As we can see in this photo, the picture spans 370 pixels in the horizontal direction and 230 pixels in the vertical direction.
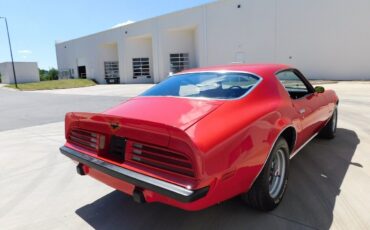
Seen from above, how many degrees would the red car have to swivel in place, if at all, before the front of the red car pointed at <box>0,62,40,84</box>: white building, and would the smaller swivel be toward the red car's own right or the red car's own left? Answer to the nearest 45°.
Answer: approximately 90° to the red car's own left

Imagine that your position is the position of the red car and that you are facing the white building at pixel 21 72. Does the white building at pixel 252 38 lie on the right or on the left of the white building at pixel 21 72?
right

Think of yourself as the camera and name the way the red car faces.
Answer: facing away from the viewer and to the right of the viewer

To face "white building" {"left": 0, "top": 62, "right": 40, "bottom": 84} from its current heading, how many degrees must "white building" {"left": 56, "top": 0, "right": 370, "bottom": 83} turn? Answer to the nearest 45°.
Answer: approximately 90° to its right

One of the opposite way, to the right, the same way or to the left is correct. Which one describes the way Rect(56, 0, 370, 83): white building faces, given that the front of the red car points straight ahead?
the opposite way

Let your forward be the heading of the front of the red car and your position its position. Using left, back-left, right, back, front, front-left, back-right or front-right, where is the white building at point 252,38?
front-left

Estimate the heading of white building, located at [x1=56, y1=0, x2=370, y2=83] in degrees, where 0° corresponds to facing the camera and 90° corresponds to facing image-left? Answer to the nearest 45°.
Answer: approximately 45°

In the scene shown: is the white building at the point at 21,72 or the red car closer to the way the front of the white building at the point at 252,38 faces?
the red car

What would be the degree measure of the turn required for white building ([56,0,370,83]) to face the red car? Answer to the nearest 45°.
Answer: approximately 45° to its left
